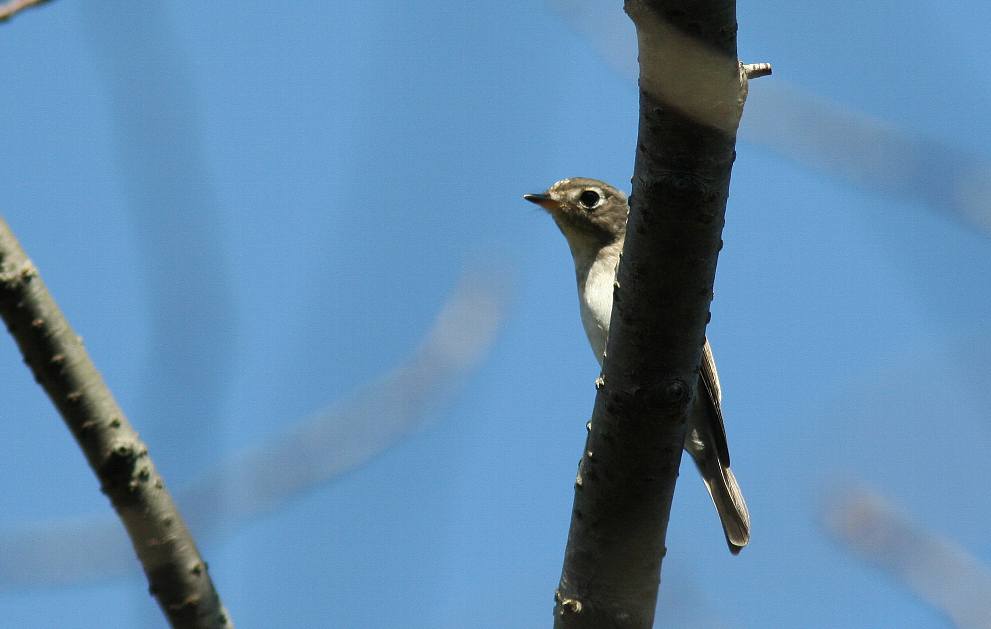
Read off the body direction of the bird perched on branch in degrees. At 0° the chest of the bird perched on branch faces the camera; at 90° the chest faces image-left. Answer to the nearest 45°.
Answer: approximately 90°
